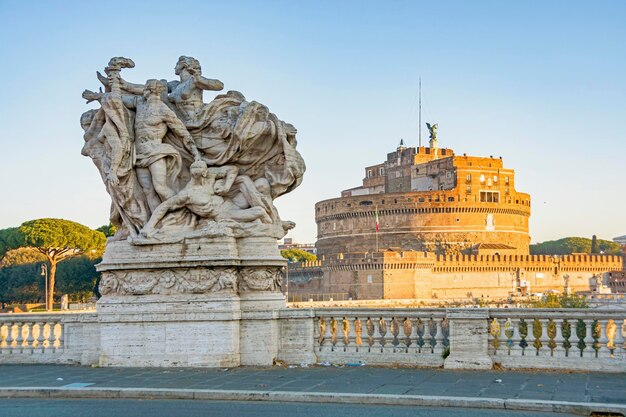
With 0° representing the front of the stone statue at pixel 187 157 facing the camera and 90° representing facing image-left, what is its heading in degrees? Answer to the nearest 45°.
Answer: approximately 0°

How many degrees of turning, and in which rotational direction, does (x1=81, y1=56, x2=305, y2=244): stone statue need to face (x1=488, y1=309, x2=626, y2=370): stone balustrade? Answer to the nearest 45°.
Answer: approximately 45° to its left
